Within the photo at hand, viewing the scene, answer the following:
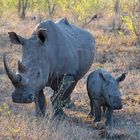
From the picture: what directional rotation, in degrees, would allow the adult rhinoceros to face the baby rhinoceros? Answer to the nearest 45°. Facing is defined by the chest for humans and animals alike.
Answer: approximately 135° to its left

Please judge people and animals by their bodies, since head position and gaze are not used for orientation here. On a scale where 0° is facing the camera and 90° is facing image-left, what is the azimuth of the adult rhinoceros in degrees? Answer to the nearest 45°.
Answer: approximately 45°
